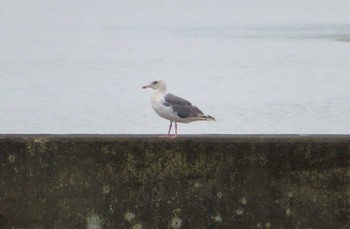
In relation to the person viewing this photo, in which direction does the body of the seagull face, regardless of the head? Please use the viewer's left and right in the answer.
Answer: facing to the left of the viewer
